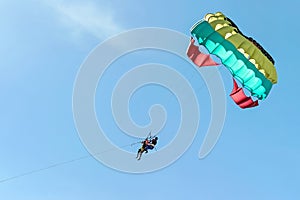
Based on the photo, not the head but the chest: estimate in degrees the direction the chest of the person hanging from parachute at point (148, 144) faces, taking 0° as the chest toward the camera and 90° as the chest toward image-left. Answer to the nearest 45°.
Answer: approximately 90°
